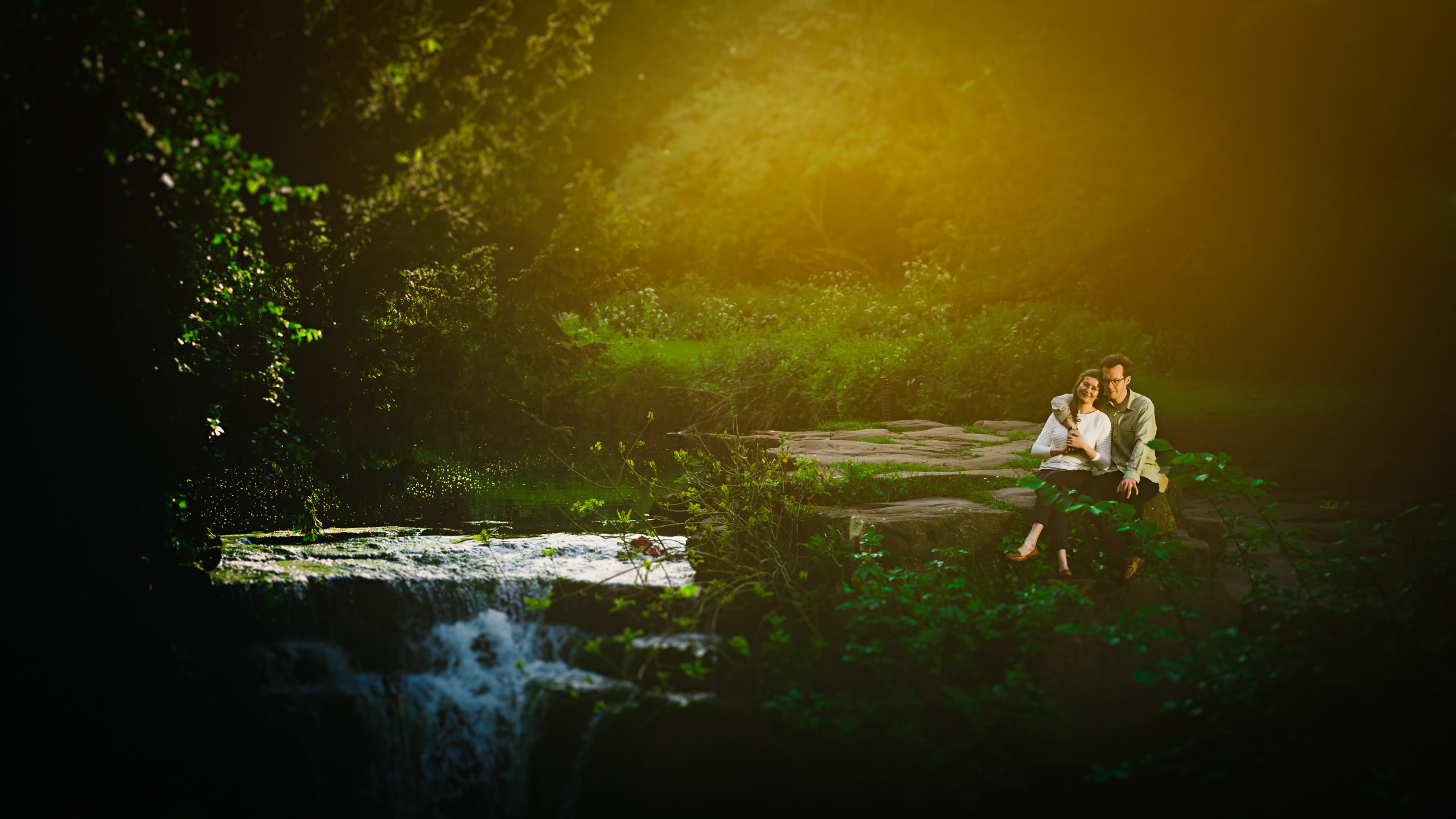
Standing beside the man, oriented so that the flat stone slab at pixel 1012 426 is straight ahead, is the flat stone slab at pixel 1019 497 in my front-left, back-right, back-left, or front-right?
front-left

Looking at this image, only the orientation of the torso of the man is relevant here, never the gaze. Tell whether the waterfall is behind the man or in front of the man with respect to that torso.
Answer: in front

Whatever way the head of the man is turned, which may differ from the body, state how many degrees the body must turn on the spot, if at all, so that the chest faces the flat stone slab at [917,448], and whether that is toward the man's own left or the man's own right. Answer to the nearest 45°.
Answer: approximately 90° to the man's own right

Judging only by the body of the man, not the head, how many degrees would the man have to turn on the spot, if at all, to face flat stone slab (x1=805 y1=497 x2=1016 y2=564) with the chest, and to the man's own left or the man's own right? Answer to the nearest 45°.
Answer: approximately 45° to the man's own right

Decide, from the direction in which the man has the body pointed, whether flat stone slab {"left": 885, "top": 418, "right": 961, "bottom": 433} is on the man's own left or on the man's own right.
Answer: on the man's own right

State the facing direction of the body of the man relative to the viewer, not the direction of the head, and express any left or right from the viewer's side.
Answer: facing the viewer and to the left of the viewer

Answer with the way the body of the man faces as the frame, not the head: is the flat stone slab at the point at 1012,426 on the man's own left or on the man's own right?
on the man's own right
